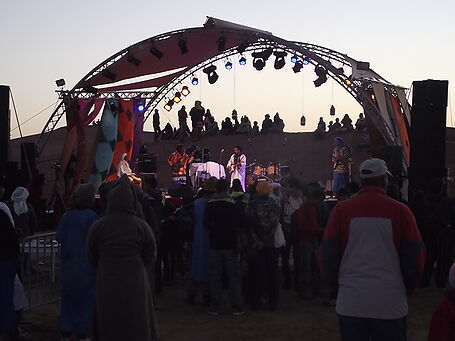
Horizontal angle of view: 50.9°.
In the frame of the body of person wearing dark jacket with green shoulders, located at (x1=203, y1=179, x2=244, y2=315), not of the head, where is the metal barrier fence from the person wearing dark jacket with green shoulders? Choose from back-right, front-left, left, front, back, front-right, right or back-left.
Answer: left

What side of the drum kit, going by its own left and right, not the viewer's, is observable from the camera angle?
front

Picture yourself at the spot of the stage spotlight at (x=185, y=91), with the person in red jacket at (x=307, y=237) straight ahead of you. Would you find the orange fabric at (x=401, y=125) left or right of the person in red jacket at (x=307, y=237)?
left

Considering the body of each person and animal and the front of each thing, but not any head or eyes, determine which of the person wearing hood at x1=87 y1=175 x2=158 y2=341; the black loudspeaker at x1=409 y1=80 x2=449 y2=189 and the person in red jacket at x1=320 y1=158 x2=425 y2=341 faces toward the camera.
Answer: the black loudspeaker

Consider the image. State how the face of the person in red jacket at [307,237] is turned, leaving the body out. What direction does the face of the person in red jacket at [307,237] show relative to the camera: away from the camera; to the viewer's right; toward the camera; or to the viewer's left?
away from the camera

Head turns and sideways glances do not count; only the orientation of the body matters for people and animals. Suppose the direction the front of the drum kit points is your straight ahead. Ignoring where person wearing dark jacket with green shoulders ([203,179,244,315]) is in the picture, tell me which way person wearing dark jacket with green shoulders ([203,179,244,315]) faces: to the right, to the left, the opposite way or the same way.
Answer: the opposite way

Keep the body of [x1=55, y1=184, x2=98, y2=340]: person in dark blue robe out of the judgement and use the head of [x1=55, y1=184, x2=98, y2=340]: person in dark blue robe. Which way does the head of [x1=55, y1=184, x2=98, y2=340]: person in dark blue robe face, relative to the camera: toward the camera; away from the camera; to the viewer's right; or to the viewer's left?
away from the camera

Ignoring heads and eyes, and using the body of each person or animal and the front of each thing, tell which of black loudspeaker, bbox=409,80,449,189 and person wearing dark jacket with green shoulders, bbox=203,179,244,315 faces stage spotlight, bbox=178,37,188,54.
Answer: the person wearing dark jacket with green shoulders

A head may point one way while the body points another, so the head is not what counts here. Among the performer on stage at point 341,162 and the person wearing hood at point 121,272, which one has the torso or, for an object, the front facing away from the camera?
the person wearing hood

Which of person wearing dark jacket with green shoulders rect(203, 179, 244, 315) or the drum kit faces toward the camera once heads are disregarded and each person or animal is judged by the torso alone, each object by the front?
the drum kit

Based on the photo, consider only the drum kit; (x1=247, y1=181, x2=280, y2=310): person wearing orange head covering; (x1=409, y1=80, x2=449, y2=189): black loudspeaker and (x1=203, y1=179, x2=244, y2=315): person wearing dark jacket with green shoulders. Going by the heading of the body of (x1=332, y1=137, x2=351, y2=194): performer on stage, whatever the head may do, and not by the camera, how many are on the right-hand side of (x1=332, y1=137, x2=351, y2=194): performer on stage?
1

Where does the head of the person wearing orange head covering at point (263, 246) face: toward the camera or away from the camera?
away from the camera

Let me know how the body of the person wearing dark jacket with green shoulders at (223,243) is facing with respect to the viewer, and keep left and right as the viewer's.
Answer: facing away from the viewer

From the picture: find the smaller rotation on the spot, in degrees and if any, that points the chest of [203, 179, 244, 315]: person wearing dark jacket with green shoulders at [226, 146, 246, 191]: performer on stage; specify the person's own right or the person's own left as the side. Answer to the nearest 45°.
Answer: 0° — they already face them

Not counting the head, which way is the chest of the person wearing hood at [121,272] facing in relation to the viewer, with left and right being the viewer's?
facing away from the viewer

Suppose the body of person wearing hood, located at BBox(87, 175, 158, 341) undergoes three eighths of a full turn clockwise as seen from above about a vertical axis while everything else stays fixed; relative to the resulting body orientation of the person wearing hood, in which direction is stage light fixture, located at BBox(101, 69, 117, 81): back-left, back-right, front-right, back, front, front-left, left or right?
back-left

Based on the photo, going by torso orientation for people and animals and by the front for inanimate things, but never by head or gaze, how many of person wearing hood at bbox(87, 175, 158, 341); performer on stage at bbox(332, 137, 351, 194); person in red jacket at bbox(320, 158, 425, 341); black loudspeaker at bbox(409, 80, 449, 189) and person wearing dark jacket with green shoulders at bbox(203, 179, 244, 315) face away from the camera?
3
